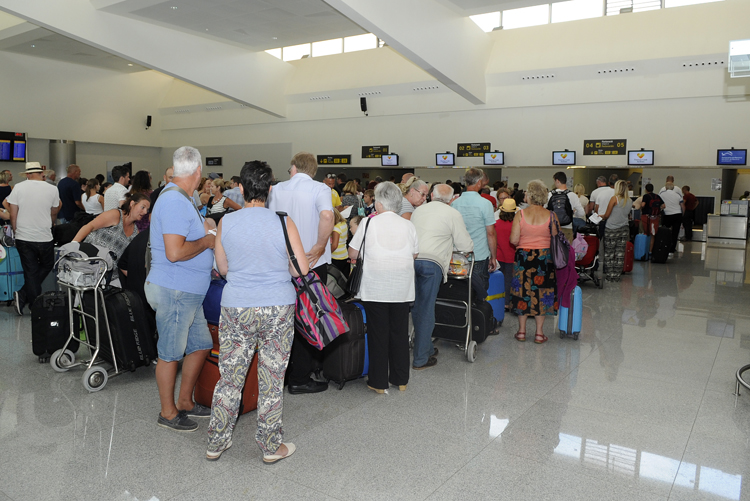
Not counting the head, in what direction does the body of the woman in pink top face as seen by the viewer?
away from the camera

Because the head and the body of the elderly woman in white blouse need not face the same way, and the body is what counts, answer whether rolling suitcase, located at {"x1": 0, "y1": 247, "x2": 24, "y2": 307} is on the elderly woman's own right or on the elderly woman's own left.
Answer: on the elderly woman's own left

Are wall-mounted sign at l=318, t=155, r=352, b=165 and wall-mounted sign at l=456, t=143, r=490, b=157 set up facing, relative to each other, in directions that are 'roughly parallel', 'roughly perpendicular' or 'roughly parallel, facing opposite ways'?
roughly parallel

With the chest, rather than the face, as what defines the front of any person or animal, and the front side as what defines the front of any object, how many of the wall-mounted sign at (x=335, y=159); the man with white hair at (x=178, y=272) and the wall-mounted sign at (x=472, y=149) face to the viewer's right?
1

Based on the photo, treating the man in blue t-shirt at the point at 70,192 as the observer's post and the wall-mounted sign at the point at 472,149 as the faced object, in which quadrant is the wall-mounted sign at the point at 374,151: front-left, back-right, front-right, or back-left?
front-left

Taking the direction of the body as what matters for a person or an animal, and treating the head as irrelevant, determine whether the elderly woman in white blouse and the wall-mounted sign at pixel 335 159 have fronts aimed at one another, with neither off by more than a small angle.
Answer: yes

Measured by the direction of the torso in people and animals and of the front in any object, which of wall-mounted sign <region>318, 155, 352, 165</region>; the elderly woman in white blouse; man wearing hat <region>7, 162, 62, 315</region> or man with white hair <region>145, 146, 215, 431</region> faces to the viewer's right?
the man with white hair

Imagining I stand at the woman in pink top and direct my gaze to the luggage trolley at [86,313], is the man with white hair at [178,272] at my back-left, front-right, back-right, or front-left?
front-left

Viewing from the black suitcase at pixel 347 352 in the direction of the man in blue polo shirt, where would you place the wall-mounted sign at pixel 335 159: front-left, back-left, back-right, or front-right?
front-left

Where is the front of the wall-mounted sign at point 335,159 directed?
toward the camera

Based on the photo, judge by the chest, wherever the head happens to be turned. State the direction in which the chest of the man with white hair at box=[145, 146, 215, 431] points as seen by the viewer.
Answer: to the viewer's right

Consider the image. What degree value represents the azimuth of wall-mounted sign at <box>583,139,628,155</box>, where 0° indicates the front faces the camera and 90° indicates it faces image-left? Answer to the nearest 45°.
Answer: approximately 0°

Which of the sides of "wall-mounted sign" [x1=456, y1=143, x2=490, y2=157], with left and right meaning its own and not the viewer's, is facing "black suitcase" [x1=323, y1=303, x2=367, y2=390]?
front

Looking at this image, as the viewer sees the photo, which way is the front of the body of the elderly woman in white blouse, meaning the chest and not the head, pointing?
away from the camera

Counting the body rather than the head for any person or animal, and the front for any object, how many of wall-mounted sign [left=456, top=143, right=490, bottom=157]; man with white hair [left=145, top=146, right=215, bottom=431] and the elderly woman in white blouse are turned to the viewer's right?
1
